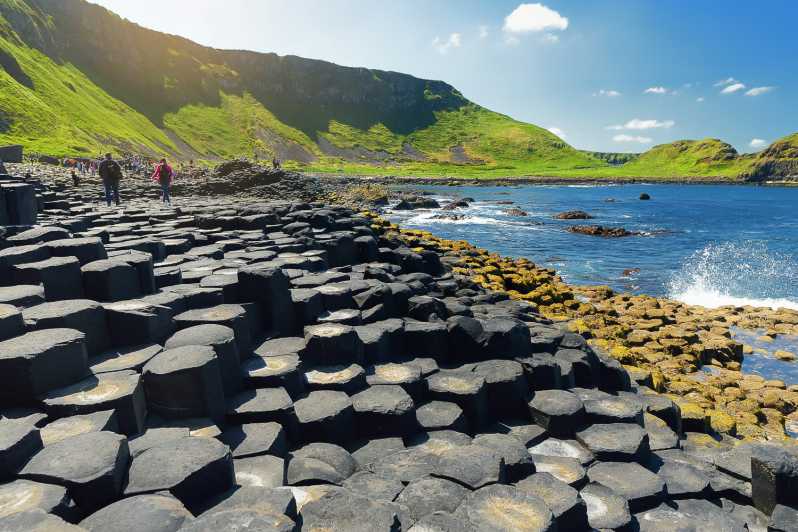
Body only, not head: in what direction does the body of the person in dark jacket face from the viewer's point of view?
away from the camera

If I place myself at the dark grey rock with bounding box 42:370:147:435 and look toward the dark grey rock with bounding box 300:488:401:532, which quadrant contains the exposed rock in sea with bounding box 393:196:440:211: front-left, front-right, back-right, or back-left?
back-left

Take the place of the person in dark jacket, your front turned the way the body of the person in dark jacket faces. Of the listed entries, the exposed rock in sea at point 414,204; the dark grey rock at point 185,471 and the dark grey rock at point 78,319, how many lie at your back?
2

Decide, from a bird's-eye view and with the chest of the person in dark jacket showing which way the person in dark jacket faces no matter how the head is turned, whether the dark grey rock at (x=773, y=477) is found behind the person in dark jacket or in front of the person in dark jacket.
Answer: behind

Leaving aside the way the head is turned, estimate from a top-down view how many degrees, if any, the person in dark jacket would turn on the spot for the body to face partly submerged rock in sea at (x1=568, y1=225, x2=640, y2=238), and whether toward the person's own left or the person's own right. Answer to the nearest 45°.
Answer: approximately 90° to the person's own right

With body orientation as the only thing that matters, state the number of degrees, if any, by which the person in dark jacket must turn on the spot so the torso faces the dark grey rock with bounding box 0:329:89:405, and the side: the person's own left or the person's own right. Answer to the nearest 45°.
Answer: approximately 180°

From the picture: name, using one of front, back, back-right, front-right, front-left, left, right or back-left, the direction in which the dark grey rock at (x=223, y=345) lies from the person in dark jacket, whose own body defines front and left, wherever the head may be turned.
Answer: back

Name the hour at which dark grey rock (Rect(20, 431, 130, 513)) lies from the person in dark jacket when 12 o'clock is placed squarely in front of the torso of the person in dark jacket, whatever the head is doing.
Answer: The dark grey rock is roughly at 6 o'clock from the person in dark jacket.

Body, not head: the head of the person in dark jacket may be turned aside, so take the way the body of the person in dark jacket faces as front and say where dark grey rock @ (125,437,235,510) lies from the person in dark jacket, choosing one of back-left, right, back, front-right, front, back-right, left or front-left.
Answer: back

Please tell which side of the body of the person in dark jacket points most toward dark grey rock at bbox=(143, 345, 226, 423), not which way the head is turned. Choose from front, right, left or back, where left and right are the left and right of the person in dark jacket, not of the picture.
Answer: back

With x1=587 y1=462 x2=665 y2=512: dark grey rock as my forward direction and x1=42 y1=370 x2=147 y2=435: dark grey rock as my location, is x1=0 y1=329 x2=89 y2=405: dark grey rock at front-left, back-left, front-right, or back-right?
back-left

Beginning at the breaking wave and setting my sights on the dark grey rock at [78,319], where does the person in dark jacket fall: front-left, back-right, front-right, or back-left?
front-right
